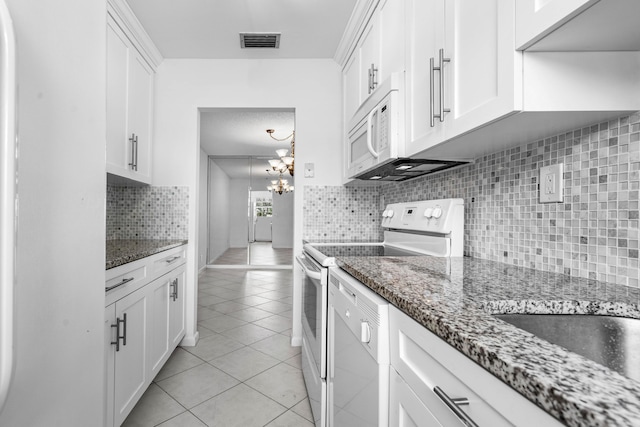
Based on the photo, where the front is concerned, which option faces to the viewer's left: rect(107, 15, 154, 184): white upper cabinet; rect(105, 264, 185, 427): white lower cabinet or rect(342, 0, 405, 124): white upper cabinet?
rect(342, 0, 405, 124): white upper cabinet

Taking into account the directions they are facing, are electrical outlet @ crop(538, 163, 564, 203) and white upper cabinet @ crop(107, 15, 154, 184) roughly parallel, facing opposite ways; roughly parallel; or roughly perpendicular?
roughly parallel, facing opposite ways

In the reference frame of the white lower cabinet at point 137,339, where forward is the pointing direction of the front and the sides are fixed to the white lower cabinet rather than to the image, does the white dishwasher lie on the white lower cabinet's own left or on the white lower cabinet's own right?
on the white lower cabinet's own right

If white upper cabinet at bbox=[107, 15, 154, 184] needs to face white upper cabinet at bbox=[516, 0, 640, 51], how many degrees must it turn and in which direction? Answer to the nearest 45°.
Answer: approximately 90° to its right

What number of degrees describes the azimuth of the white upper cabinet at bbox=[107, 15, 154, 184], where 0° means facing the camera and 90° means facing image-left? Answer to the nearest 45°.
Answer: approximately 270°

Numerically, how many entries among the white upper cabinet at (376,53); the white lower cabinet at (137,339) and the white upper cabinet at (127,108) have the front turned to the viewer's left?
1

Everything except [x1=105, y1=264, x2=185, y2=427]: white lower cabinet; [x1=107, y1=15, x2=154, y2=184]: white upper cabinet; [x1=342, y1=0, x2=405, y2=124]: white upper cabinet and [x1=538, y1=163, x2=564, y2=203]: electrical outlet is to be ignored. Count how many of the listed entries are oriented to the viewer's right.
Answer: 2

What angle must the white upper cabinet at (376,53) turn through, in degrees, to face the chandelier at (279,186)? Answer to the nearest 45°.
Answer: approximately 90° to its right

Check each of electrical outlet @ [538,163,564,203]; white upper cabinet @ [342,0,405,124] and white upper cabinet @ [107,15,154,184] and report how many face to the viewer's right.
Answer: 1

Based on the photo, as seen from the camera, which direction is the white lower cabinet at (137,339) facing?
to the viewer's right

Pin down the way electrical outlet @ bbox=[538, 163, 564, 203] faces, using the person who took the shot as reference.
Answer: facing the viewer and to the left of the viewer

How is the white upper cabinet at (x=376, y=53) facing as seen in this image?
to the viewer's left
